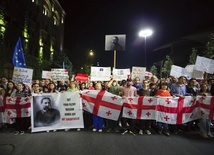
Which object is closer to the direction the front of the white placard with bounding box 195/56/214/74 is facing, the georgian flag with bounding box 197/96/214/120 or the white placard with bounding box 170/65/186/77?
the georgian flag

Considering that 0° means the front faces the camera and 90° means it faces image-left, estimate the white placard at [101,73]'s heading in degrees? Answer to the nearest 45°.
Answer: approximately 0°

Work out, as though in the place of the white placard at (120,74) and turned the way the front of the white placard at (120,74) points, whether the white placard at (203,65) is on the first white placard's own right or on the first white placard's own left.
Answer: on the first white placard's own left

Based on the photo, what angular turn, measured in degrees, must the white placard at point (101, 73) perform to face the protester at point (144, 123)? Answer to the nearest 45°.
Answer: approximately 45° to its left

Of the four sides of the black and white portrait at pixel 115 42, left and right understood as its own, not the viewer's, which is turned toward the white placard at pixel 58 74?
right

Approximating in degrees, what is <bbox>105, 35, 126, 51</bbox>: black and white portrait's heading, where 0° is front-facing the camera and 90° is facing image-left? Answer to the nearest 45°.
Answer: approximately 0°

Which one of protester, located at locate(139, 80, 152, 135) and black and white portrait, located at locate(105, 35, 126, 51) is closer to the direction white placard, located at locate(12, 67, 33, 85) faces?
the protester
